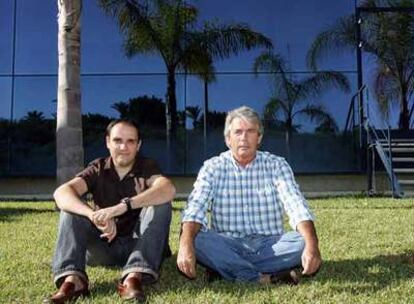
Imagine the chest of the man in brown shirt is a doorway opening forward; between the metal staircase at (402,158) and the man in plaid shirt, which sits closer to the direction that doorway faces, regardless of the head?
the man in plaid shirt

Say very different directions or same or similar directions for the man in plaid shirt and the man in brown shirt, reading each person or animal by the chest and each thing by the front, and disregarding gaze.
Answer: same or similar directions

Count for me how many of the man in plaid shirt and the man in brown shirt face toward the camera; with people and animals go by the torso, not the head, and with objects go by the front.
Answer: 2

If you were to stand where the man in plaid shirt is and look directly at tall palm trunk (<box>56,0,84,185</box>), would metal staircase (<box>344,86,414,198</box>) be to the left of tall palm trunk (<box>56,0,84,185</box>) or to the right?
right

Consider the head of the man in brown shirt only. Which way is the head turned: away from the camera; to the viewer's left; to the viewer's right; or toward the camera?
toward the camera

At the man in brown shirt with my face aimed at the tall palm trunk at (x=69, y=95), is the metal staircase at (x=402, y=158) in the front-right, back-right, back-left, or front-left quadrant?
front-right

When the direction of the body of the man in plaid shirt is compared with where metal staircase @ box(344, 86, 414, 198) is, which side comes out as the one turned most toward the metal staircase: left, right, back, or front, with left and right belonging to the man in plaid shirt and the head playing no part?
back

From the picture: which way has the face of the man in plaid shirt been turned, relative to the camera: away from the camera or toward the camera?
toward the camera

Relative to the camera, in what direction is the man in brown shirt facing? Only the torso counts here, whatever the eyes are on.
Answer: toward the camera

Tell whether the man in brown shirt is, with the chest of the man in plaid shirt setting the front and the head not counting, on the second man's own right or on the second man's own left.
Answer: on the second man's own right

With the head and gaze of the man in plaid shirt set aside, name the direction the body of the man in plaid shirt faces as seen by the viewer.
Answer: toward the camera
